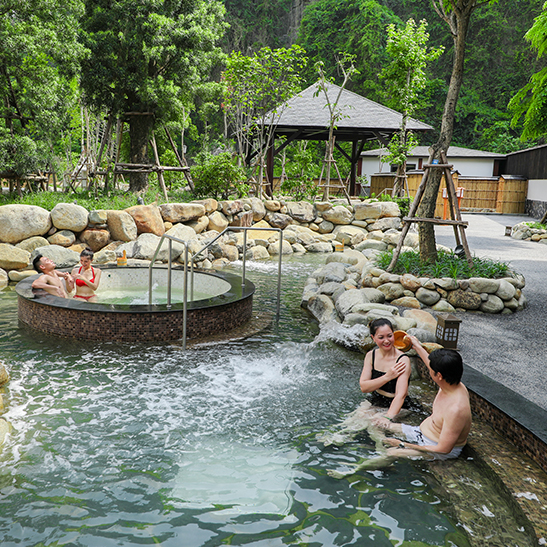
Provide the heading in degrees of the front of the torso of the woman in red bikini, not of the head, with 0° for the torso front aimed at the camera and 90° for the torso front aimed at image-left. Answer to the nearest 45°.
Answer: approximately 0°

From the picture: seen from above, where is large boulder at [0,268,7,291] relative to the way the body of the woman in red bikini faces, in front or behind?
behind

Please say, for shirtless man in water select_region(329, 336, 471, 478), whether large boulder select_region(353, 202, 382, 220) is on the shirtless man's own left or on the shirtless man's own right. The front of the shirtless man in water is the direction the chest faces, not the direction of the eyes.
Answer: on the shirtless man's own right

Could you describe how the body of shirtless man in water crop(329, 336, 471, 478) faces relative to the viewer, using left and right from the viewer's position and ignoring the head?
facing to the left of the viewer

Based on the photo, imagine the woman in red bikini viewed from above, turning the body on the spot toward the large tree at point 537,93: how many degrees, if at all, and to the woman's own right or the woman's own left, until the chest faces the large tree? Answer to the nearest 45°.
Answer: approximately 90° to the woman's own left

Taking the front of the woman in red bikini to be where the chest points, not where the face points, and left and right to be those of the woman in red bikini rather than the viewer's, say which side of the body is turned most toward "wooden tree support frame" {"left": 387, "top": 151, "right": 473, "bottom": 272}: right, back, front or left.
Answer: left

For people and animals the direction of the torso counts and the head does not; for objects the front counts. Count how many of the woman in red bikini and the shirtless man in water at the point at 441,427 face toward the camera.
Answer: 1

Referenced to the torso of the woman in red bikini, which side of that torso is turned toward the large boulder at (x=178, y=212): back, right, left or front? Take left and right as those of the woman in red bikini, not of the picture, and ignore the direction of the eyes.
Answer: back

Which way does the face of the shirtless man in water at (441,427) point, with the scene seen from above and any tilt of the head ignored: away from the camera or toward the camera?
away from the camera

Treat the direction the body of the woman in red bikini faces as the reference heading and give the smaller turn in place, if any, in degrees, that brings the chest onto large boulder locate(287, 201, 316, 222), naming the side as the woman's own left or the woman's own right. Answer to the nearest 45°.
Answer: approximately 135° to the woman's own left
